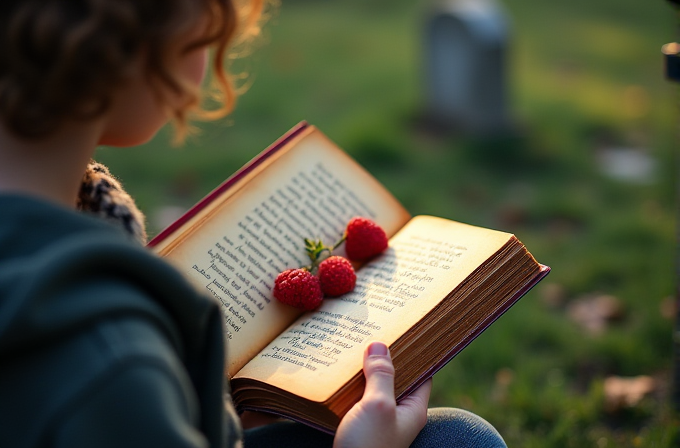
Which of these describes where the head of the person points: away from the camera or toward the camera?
away from the camera

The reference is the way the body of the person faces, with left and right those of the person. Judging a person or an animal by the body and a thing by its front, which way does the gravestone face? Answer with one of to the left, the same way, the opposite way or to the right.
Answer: the opposite way

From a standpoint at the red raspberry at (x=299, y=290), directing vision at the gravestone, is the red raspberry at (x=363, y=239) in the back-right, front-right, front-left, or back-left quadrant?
front-right

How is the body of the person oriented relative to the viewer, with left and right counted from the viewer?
facing away from the viewer and to the right of the viewer

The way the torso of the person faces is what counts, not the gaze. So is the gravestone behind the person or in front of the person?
in front

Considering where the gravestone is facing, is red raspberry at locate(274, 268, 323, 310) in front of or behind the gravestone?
in front

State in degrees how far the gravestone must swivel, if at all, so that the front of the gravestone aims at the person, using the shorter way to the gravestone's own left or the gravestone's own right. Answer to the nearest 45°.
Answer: approximately 45° to the gravestone's own left

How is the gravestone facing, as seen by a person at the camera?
facing the viewer and to the left of the viewer
